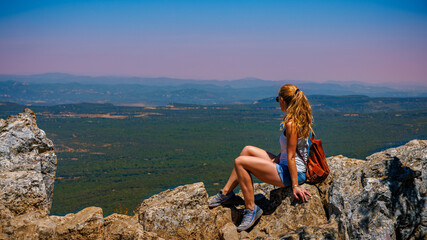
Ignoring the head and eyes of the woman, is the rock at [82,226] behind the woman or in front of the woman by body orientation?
in front

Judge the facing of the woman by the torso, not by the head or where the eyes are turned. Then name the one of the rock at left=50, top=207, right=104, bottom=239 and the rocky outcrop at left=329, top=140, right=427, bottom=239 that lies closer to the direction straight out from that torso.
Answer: the rock

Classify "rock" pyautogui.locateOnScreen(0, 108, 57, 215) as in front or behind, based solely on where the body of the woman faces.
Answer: in front

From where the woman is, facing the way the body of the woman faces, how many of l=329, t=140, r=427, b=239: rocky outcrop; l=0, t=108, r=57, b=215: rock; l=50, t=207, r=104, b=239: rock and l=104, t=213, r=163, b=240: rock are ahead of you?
3

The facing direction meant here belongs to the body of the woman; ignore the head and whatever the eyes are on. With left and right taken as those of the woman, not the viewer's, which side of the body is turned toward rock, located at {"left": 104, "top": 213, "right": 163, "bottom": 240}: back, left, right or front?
front

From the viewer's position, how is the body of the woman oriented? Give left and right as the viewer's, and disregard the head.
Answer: facing to the left of the viewer

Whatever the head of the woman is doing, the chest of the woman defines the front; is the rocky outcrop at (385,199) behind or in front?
behind

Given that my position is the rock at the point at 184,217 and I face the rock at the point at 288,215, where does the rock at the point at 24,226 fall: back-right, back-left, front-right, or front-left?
back-right

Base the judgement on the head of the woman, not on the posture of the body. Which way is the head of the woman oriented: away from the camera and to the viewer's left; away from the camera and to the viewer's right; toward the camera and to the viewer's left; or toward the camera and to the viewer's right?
away from the camera and to the viewer's left

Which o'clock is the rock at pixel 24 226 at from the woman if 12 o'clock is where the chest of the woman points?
The rock is roughly at 11 o'clock from the woman.

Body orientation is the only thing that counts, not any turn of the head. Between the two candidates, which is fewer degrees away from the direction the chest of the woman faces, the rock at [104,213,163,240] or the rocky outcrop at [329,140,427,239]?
the rock

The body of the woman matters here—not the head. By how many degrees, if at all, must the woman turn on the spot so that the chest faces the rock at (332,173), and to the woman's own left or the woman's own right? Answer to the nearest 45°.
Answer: approximately 135° to the woman's own right
